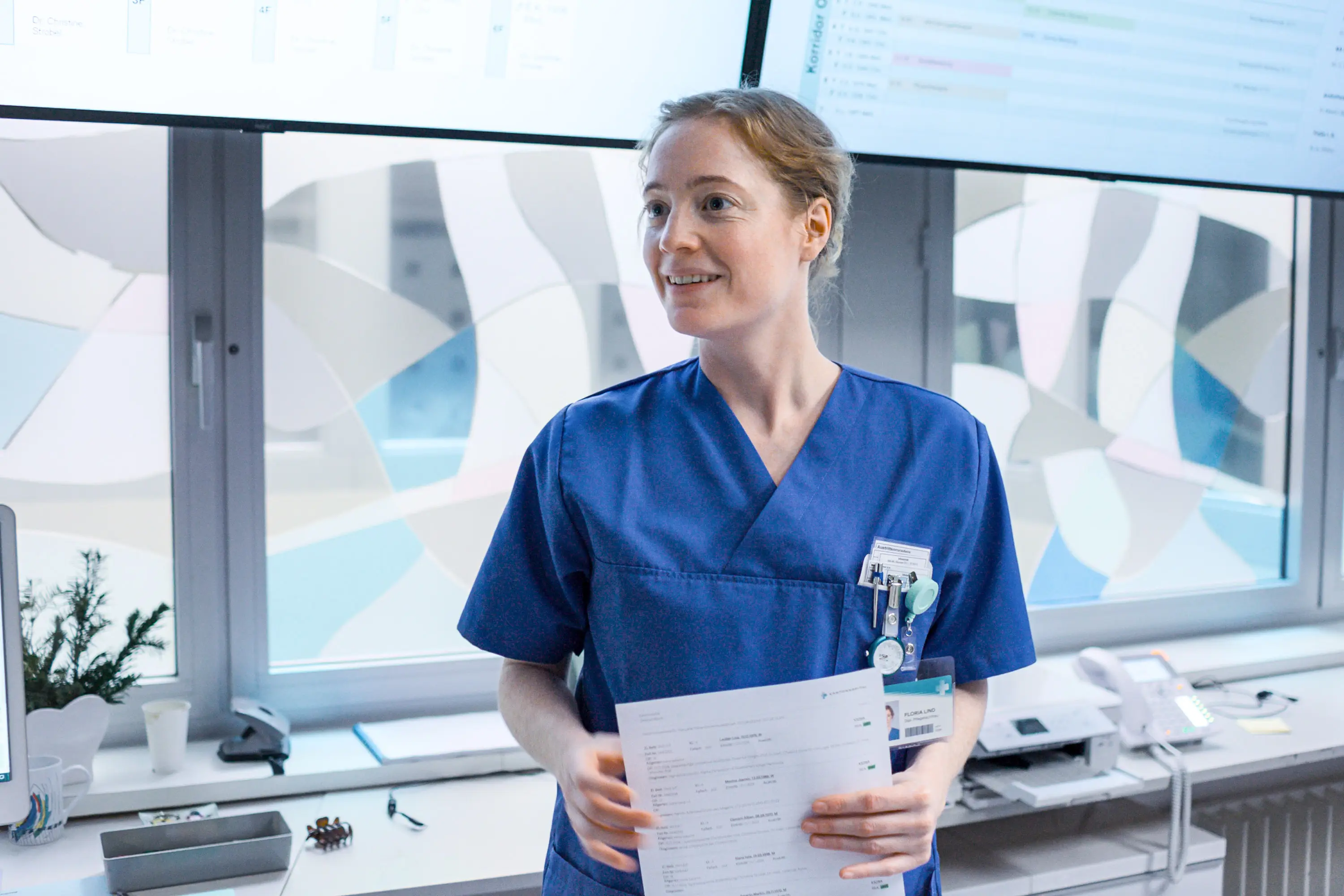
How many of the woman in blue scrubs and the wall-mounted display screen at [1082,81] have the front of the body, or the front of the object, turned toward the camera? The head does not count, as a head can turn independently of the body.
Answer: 2

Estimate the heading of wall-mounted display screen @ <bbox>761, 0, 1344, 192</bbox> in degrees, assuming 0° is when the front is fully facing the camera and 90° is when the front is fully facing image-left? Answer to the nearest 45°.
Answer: approximately 0°

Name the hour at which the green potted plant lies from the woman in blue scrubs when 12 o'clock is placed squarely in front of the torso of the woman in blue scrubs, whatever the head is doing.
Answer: The green potted plant is roughly at 4 o'clock from the woman in blue scrubs.

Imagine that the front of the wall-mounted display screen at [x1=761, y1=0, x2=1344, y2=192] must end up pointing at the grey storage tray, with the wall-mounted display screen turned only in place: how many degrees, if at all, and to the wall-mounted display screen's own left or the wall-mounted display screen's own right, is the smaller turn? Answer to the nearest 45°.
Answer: approximately 45° to the wall-mounted display screen's own right

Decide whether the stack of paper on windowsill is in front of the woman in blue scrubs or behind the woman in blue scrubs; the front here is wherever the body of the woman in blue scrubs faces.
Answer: behind

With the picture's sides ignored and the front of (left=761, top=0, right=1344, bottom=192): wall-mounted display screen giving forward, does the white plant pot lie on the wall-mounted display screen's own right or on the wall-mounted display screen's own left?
on the wall-mounted display screen's own right

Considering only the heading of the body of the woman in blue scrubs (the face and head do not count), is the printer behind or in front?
behind
